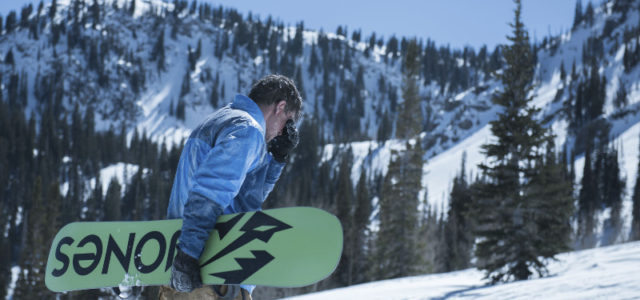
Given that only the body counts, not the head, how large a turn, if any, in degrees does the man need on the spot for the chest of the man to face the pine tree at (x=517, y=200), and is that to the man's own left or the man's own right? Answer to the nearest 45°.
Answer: approximately 45° to the man's own left

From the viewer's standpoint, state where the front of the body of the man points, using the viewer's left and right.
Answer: facing to the right of the viewer

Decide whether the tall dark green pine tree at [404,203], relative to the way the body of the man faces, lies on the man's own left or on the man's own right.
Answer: on the man's own left

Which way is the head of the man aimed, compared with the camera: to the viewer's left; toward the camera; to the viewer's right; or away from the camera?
to the viewer's right
